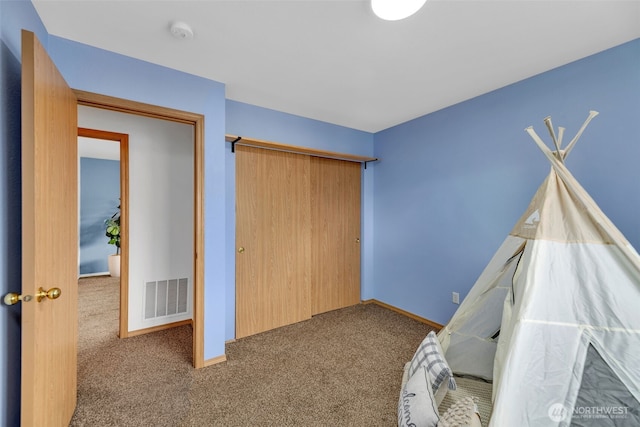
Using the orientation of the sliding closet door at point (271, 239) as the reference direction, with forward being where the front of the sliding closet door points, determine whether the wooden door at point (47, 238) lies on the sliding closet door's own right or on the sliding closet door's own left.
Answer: on the sliding closet door's own right

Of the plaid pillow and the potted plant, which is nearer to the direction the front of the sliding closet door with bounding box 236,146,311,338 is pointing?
the plaid pillow

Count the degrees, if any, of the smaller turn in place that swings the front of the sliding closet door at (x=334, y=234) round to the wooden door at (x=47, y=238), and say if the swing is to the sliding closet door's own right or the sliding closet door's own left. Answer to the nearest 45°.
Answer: approximately 90° to the sliding closet door's own right

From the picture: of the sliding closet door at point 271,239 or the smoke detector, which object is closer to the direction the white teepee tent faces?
the smoke detector

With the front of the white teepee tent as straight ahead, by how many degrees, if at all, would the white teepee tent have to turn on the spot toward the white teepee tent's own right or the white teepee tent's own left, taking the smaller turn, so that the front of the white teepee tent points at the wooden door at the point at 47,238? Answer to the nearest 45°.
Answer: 0° — it already faces it

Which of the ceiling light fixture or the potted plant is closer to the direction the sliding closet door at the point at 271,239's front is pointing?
the ceiling light fixture

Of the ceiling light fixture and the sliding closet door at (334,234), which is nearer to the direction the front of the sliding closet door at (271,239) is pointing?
the ceiling light fixture
